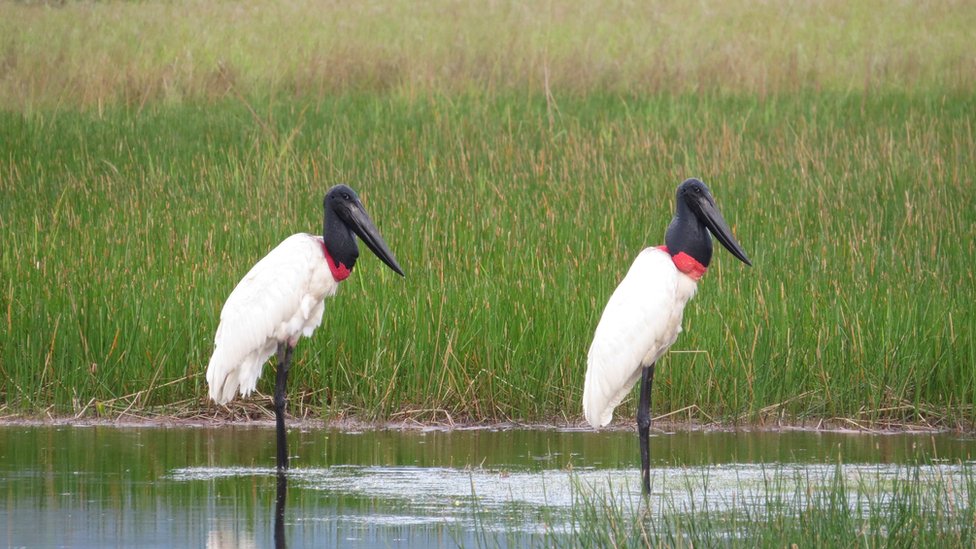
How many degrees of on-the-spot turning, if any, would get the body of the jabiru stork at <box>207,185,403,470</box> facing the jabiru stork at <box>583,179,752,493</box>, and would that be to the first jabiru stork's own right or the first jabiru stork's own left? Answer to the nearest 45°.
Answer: approximately 45° to the first jabiru stork's own right

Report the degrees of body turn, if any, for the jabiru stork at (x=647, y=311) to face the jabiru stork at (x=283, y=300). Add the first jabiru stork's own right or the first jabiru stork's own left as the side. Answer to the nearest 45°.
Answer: approximately 180°

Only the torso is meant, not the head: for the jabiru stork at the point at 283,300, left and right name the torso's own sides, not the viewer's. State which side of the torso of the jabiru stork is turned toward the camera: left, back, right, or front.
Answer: right

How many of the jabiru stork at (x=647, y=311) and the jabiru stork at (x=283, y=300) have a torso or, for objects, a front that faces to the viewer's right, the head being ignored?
2

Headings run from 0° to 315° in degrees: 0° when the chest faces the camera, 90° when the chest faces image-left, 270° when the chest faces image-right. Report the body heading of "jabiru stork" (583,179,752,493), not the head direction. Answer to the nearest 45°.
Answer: approximately 270°
